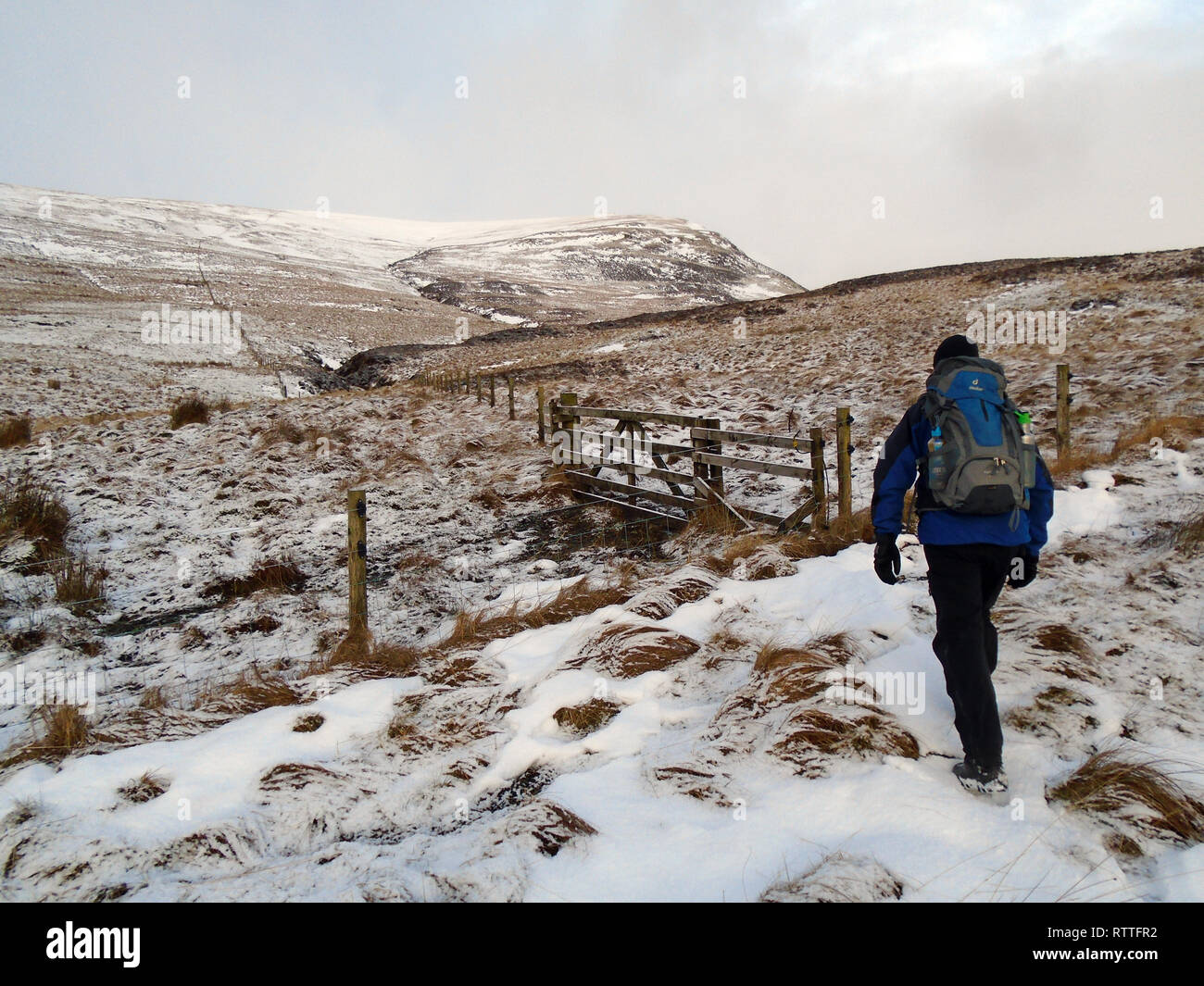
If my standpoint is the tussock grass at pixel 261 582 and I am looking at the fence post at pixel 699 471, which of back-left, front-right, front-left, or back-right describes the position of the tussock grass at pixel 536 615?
front-right

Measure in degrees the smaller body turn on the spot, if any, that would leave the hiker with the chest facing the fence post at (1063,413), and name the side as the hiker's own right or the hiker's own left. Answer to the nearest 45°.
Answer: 0° — they already face it

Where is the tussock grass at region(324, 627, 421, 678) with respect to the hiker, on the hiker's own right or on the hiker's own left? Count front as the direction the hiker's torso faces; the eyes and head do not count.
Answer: on the hiker's own left

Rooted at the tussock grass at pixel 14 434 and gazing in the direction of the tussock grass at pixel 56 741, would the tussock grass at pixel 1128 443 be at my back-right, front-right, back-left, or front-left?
front-left

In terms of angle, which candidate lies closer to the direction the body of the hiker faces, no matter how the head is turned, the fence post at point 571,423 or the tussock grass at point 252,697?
the fence post

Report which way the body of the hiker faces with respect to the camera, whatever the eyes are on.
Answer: away from the camera

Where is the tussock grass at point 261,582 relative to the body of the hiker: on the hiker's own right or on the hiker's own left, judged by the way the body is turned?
on the hiker's own left

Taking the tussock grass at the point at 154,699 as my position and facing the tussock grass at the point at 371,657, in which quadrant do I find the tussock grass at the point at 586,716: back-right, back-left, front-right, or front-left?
front-right

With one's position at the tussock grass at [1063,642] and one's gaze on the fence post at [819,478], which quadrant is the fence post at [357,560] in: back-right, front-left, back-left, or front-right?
front-left

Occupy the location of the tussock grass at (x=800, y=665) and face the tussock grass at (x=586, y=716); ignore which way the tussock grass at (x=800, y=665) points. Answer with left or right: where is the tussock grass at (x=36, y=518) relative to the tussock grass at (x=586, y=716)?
right
